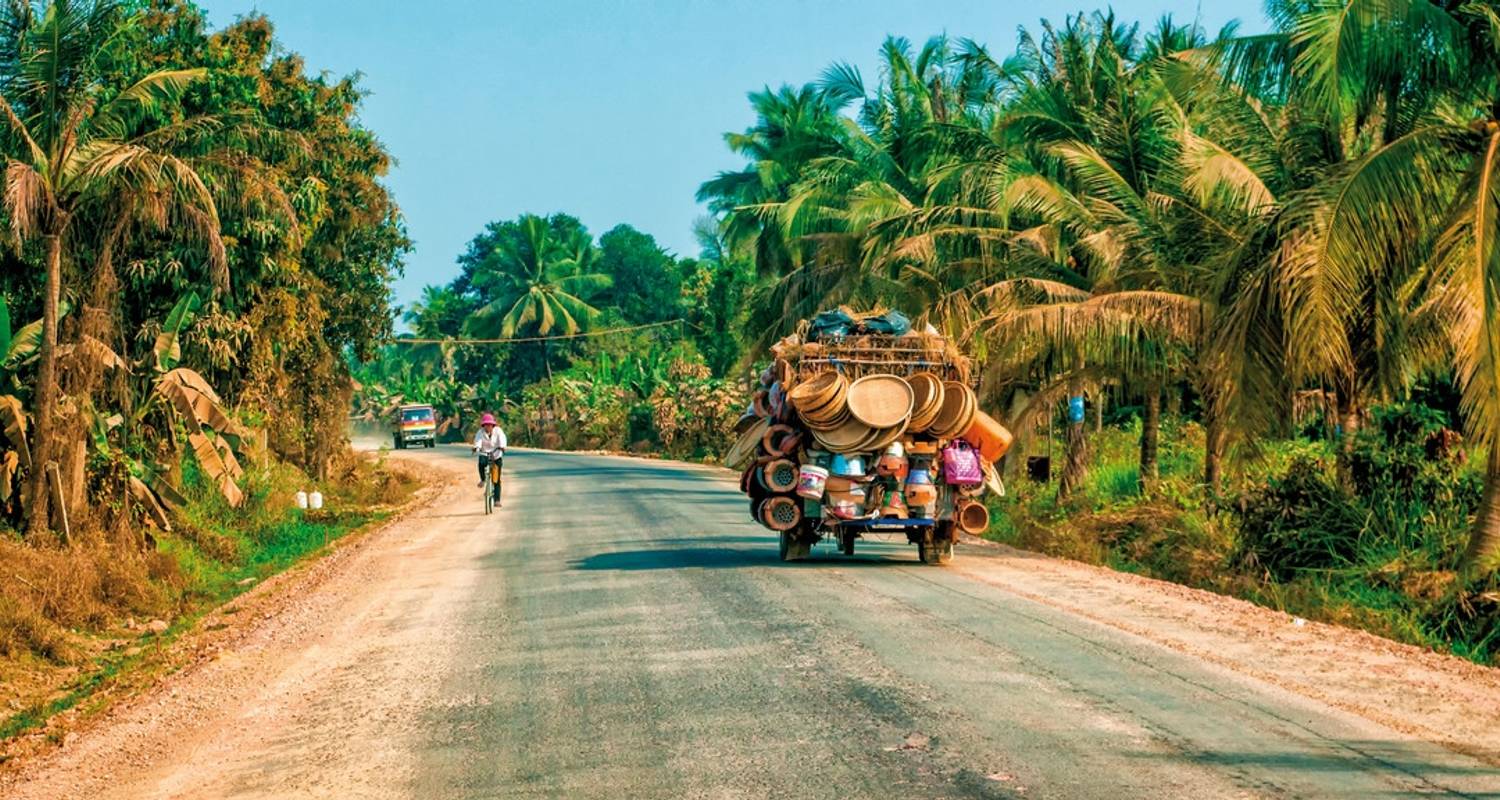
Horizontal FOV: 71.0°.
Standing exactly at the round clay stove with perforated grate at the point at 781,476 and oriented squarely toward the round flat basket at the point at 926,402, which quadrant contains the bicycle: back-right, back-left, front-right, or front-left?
back-left

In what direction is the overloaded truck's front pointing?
away from the camera

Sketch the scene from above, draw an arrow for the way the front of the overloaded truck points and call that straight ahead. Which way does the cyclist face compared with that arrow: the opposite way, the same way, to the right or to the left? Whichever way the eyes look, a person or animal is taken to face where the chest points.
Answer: the opposite way

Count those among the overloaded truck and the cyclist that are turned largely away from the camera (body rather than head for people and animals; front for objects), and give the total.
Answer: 1

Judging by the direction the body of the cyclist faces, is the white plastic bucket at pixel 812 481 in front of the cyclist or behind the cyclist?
in front

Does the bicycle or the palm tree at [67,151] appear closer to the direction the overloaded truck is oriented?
the bicycle

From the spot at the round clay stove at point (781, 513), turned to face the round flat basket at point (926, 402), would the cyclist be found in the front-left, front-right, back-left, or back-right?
back-left

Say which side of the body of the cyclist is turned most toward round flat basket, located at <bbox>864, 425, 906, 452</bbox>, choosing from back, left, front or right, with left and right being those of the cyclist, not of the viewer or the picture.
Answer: front

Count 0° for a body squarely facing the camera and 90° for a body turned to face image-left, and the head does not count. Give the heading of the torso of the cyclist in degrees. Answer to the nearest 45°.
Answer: approximately 0°

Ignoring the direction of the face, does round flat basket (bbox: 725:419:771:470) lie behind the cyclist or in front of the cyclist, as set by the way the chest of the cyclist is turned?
in front

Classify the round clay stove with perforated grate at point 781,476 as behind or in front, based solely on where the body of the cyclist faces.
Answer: in front

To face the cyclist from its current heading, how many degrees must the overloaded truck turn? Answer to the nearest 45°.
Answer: approximately 45° to its left
